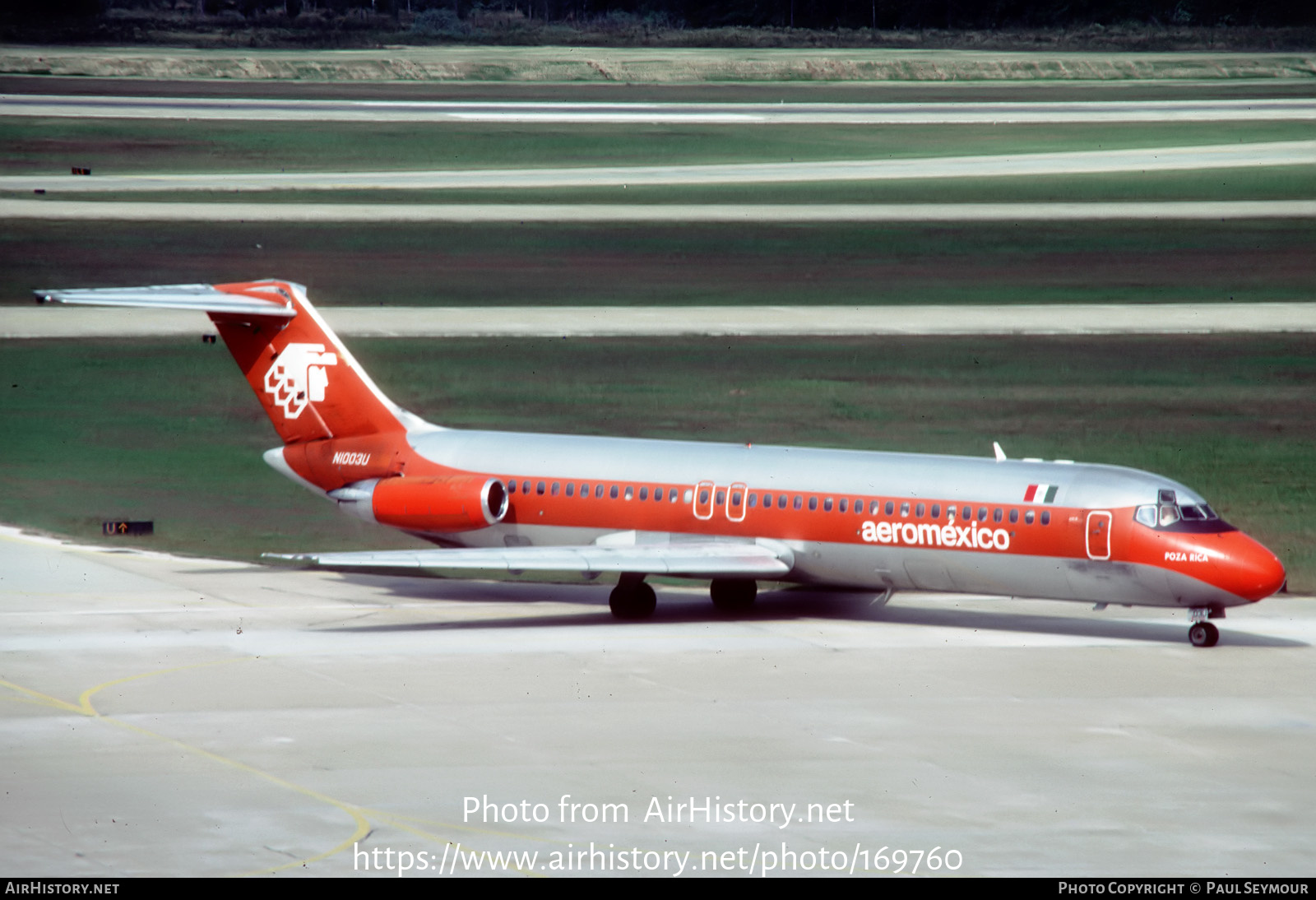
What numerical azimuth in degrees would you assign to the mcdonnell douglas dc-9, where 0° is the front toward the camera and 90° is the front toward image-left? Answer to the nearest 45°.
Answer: approximately 315°
